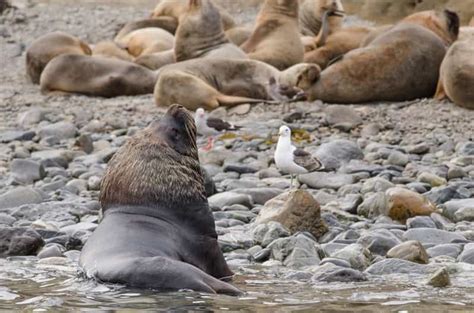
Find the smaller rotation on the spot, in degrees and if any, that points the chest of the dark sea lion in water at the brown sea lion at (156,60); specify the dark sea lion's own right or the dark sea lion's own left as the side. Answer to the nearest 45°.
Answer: approximately 45° to the dark sea lion's own left

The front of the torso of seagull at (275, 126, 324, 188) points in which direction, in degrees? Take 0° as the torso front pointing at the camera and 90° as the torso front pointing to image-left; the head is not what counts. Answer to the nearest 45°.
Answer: approximately 45°

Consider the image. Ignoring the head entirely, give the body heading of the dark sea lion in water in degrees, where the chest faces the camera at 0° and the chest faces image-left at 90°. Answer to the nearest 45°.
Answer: approximately 225°

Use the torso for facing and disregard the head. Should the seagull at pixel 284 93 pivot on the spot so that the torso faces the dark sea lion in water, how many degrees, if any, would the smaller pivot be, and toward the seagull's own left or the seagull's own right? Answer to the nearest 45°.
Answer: approximately 90° to the seagull's own left

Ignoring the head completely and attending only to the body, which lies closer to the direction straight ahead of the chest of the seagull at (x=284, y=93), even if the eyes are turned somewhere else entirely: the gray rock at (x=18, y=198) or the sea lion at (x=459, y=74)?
the gray rock

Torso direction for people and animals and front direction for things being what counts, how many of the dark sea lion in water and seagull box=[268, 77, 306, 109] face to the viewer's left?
1

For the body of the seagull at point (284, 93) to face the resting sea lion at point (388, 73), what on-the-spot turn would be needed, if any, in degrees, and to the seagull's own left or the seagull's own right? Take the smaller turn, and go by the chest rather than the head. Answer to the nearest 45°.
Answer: approximately 180°

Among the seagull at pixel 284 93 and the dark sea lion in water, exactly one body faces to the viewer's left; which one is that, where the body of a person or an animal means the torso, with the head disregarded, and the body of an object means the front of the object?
the seagull

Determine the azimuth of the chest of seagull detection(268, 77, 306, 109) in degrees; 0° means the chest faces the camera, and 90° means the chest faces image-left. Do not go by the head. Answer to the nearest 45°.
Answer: approximately 90°
